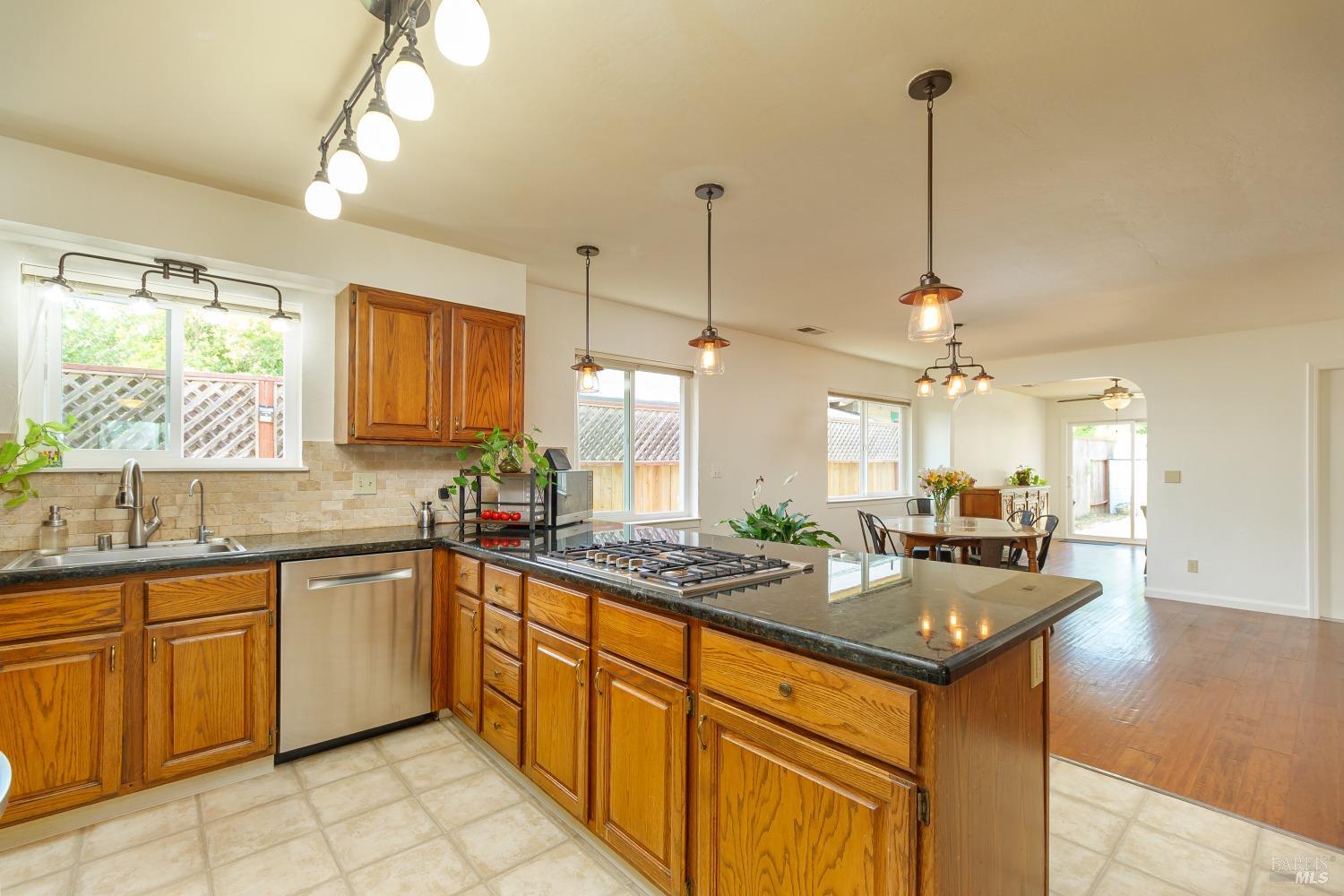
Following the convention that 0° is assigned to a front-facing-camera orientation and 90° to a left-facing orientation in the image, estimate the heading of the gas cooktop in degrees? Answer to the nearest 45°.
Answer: approximately 45°

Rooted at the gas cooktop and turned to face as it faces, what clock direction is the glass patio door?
The glass patio door is roughly at 6 o'clock from the gas cooktop.

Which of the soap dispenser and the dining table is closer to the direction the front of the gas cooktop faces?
the soap dispenser

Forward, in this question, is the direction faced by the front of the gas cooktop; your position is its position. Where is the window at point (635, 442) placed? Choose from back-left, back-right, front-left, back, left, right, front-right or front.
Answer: back-right

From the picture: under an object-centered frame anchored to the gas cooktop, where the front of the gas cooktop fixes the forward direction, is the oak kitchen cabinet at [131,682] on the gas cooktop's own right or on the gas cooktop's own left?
on the gas cooktop's own right

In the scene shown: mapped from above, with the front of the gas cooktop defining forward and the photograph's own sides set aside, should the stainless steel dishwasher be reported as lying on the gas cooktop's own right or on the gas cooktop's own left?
on the gas cooktop's own right

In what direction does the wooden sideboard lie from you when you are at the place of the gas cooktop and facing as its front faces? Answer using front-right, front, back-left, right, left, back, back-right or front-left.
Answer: back

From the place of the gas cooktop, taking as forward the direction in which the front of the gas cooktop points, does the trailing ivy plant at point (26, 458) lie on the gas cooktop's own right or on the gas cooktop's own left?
on the gas cooktop's own right

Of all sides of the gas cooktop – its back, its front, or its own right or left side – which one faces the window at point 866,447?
back

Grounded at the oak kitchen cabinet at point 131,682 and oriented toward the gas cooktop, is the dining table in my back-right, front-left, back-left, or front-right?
front-left

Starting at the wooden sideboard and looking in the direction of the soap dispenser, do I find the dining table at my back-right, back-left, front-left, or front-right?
front-left

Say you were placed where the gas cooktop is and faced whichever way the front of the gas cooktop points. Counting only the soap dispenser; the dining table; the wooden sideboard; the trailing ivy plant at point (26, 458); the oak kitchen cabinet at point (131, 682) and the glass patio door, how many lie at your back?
3

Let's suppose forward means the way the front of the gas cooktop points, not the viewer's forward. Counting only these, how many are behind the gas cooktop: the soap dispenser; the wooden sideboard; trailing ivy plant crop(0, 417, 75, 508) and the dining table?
2

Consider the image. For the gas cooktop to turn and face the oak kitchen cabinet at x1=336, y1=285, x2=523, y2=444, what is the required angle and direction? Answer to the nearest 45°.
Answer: approximately 90° to its right

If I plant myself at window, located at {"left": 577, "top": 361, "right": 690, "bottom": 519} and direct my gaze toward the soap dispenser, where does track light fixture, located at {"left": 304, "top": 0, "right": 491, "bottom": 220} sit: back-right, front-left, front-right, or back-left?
front-left

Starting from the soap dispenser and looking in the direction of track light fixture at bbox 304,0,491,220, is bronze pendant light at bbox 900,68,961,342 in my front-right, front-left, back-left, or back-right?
front-left

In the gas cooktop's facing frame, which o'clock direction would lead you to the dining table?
The dining table is roughly at 6 o'clock from the gas cooktop.

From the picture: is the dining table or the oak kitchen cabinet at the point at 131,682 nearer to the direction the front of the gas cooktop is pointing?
the oak kitchen cabinet
